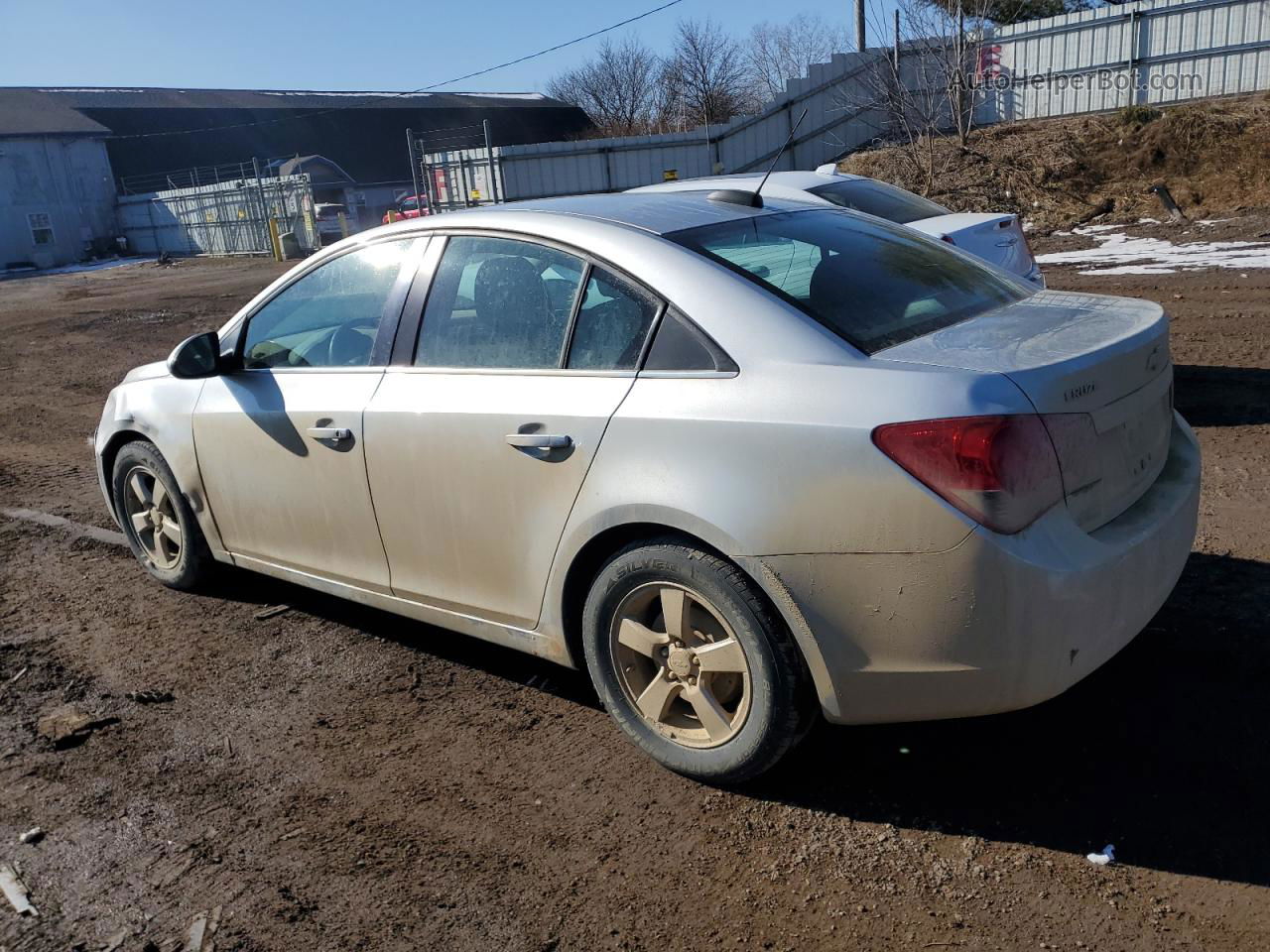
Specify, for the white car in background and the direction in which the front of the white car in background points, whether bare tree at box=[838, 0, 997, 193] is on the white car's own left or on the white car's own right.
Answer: on the white car's own right

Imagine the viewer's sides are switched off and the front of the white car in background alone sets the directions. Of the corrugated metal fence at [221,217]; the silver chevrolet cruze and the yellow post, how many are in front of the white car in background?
2

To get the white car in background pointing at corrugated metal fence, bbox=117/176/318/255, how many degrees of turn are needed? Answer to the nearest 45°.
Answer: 0° — it already faces it

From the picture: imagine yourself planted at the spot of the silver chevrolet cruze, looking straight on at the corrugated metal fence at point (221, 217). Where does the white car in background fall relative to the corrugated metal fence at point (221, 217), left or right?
right

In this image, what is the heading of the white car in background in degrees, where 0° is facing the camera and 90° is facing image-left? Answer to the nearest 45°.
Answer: approximately 135°

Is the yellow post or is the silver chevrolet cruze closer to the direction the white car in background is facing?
the yellow post

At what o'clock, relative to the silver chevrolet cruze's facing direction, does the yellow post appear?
The yellow post is roughly at 1 o'clock from the silver chevrolet cruze.

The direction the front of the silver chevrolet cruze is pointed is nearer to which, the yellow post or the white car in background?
the yellow post

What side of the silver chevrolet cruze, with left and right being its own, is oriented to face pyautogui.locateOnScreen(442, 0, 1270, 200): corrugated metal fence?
right

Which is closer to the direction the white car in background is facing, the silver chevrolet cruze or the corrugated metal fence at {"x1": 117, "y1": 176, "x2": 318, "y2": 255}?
the corrugated metal fence

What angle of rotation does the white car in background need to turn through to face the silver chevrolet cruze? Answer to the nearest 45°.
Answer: approximately 135° to its left

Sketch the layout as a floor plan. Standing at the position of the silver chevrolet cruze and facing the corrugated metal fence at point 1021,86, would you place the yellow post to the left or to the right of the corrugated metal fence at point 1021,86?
left

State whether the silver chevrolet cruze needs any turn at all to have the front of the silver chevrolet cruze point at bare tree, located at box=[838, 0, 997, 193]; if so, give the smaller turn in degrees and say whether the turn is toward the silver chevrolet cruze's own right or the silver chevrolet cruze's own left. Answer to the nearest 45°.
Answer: approximately 45° to the silver chevrolet cruze's own right

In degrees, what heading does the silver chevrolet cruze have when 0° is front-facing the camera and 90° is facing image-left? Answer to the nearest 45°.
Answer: approximately 135°

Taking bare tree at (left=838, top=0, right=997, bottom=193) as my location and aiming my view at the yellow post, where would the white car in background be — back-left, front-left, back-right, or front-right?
back-left
